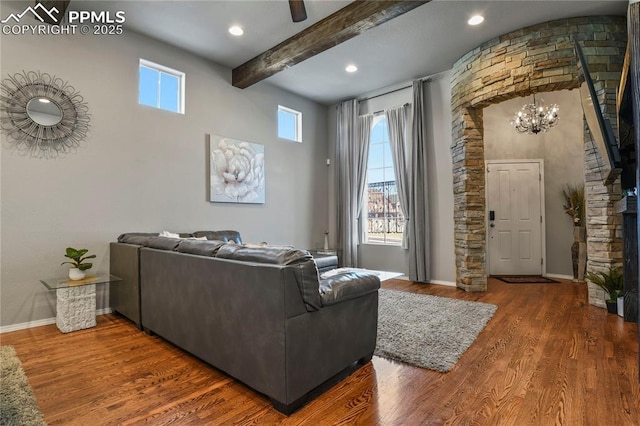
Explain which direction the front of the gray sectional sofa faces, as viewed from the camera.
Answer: facing away from the viewer and to the right of the viewer

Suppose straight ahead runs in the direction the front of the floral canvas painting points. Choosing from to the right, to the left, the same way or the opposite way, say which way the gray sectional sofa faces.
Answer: to the left

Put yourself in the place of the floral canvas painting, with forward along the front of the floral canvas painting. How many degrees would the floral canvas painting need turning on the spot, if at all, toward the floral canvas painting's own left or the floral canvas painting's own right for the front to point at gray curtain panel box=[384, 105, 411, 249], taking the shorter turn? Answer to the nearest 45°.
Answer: approximately 45° to the floral canvas painting's own left

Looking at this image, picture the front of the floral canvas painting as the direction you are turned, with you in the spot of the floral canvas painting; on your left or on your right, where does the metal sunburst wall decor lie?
on your right

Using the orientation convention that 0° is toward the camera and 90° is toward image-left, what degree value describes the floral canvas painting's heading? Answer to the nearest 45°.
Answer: approximately 315°

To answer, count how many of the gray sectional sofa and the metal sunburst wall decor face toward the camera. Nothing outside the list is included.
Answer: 1

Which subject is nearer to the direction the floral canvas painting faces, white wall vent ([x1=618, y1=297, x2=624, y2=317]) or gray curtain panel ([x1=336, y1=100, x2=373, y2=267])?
the white wall vent

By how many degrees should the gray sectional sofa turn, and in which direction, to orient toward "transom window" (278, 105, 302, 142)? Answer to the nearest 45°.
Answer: approximately 45° to its left

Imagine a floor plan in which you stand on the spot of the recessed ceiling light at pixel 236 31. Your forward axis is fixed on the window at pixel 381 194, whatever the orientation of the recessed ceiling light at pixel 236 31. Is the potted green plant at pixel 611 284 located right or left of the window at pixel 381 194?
right

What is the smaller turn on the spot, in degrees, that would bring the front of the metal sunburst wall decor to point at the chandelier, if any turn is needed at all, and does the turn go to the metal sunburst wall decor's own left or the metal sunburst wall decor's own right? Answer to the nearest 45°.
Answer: approximately 45° to the metal sunburst wall decor's own left

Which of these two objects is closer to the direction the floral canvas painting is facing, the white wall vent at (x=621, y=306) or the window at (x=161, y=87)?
the white wall vent

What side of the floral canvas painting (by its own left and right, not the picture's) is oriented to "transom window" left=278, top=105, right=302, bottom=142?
left
